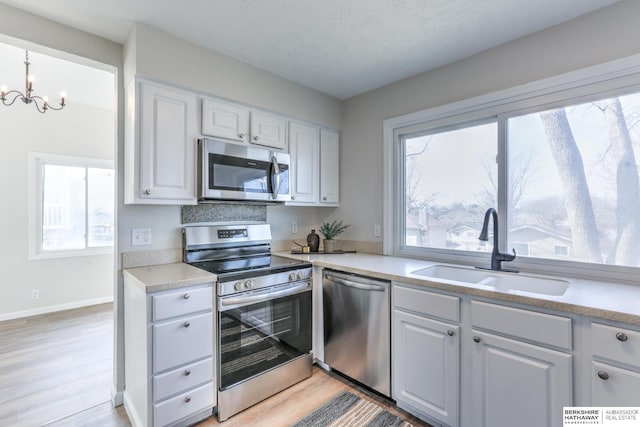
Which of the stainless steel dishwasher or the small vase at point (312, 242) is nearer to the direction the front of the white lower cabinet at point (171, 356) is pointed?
the stainless steel dishwasher

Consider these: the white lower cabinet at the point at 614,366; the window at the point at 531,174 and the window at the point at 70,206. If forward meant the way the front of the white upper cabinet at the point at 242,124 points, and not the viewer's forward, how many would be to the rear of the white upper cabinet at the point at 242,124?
1

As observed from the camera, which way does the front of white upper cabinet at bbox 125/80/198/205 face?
facing the viewer and to the right of the viewer

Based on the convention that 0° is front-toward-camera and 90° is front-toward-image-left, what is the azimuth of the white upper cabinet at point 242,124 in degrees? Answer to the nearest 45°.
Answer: approximately 315°

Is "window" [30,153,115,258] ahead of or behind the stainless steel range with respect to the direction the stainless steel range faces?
behind

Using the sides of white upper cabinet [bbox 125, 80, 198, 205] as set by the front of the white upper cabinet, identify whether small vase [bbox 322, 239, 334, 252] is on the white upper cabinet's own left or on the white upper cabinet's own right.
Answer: on the white upper cabinet's own left

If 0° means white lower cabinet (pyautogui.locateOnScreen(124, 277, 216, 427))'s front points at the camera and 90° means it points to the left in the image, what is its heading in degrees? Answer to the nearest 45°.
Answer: approximately 315°

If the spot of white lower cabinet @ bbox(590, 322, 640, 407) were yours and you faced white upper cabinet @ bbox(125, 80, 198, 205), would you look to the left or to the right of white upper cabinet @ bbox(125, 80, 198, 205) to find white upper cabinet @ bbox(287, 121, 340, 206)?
right
